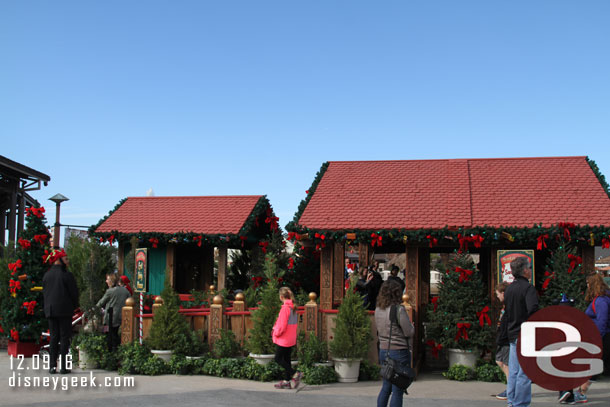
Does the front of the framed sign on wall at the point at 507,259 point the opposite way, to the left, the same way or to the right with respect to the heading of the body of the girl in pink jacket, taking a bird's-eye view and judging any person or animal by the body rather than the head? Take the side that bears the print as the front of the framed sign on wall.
to the left

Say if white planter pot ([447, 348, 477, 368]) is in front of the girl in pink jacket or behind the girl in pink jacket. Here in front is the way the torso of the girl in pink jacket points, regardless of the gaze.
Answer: behind

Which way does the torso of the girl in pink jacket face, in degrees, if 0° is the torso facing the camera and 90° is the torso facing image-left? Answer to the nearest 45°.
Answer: approximately 90°

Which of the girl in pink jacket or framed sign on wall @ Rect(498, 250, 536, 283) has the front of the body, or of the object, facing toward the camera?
the framed sign on wall

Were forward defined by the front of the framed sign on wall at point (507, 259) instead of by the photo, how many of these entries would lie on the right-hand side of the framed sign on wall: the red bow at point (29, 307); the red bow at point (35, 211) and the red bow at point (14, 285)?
3

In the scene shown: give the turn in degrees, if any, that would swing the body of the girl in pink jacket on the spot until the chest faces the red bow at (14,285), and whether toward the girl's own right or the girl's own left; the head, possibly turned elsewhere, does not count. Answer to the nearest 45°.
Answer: approximately 45° to the girl's own right

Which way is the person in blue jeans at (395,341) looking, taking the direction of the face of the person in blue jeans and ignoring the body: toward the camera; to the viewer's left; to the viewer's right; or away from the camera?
away from the camera

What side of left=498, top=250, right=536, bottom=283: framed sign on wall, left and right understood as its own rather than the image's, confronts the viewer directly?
front

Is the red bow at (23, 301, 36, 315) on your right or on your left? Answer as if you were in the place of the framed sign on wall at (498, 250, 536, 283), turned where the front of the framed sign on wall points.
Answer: on your right

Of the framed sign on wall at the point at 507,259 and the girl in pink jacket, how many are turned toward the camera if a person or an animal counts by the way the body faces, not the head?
1

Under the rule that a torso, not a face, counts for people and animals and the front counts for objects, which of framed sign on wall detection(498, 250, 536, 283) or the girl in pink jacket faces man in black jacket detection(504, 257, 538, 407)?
the framed sign on wall

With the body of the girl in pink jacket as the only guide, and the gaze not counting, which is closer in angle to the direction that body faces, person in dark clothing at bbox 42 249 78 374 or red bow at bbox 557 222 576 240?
the person in dark clothing

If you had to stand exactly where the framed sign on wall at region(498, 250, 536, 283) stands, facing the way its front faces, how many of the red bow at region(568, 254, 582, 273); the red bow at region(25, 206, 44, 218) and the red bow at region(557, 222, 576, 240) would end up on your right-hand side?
1

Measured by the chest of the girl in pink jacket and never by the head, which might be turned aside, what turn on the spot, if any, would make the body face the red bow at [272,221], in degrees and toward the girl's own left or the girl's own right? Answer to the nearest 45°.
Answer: approximately 90° to the girl's own right
